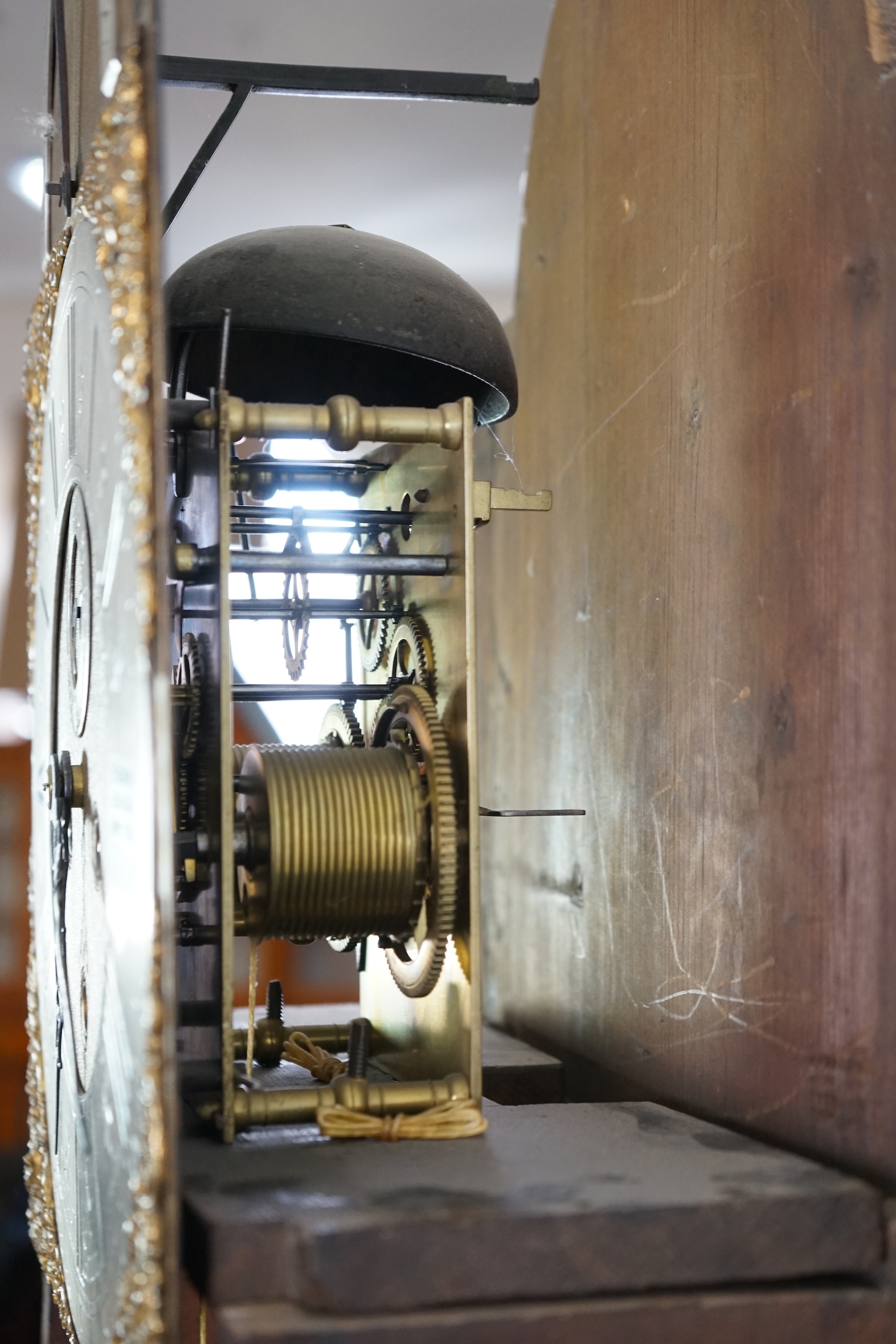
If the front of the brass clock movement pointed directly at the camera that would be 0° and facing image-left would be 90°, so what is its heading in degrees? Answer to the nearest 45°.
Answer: approximately 90°
